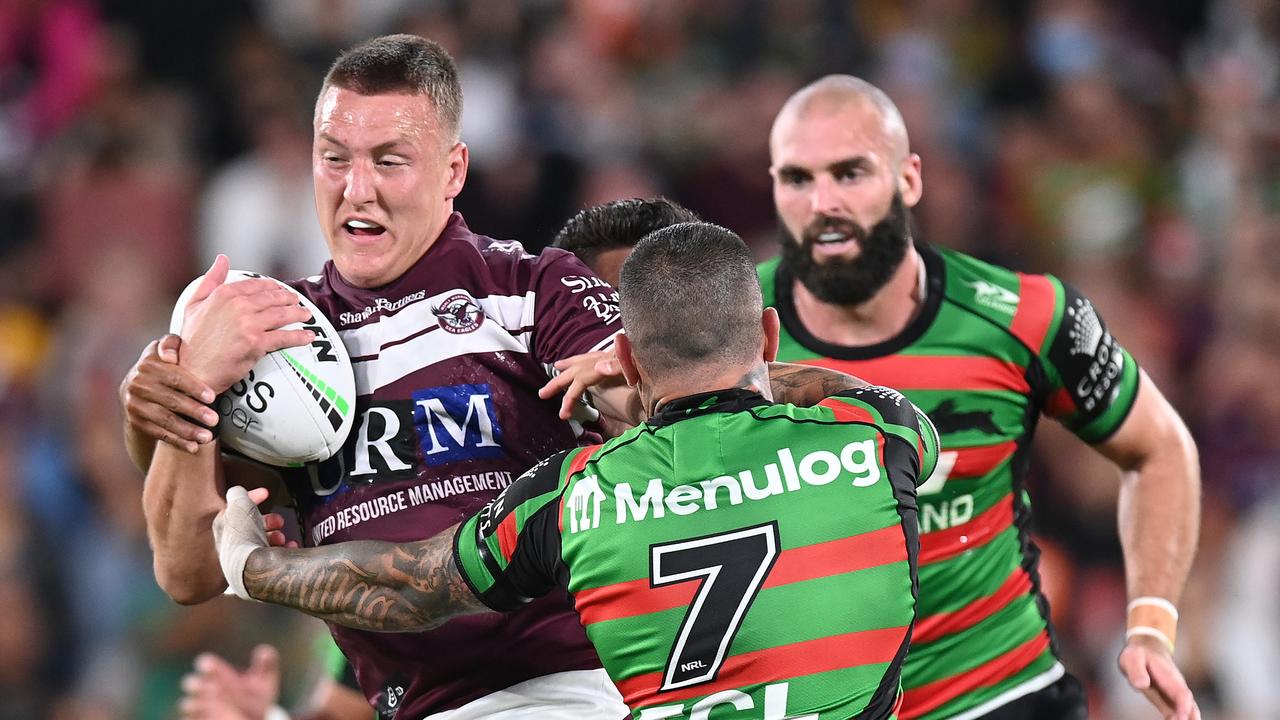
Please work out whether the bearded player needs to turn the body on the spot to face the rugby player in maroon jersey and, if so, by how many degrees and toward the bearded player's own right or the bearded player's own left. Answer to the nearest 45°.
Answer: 0° — they already face them

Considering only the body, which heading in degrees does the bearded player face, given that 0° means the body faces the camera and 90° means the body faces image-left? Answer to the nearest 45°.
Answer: approximately 45°

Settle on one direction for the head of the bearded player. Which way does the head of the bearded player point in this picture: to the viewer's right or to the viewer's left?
to the viewer's left
